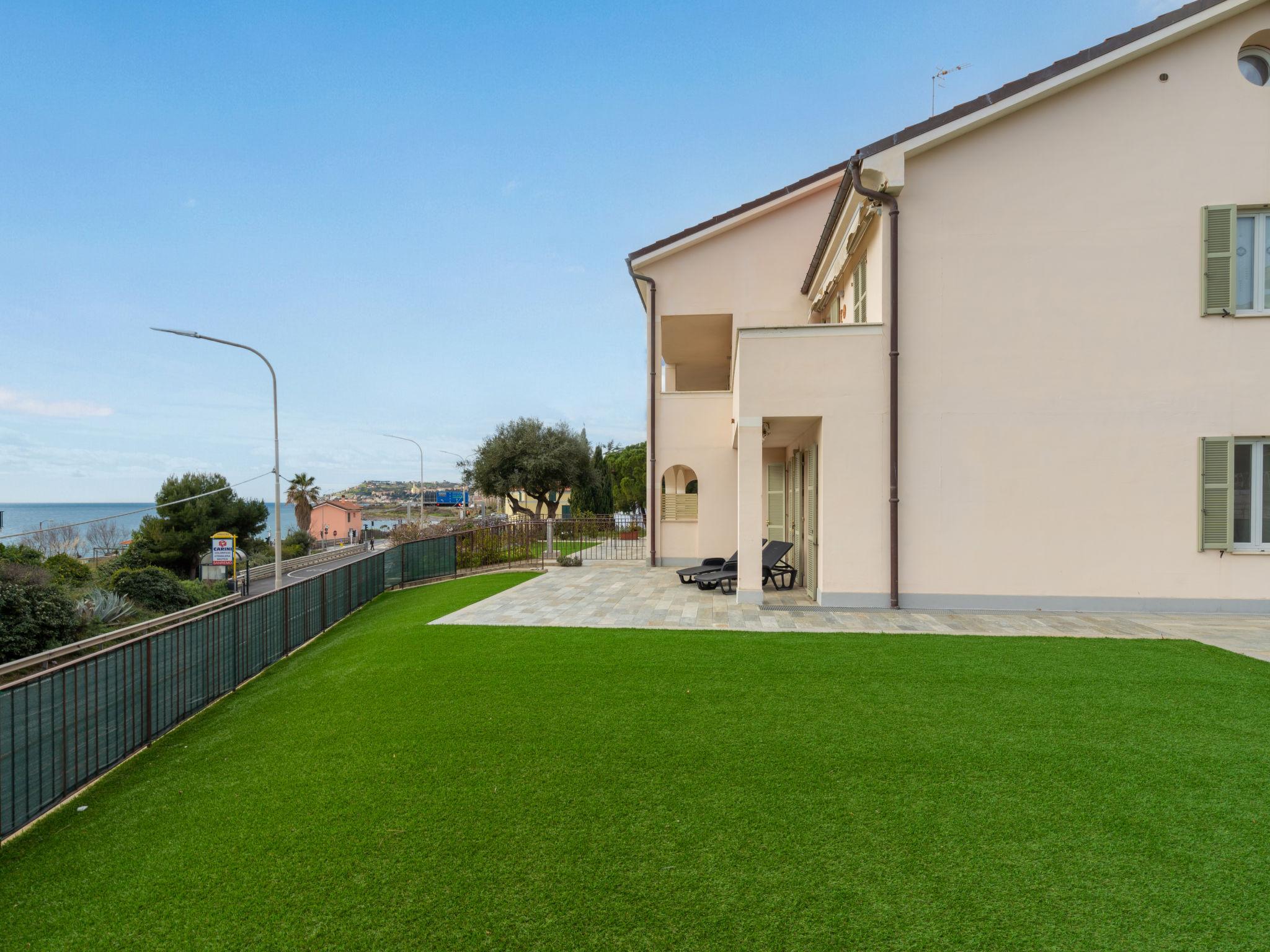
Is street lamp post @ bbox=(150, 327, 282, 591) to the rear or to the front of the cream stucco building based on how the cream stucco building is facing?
to the front

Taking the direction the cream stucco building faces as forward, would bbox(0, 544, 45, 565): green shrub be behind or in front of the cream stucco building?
in front

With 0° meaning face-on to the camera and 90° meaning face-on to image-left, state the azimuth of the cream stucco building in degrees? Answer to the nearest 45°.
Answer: approximately 90°

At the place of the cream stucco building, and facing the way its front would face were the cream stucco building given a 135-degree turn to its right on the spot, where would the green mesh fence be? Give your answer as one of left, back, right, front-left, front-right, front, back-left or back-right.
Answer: back

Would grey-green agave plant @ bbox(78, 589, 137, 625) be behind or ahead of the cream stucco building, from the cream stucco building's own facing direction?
ahead
